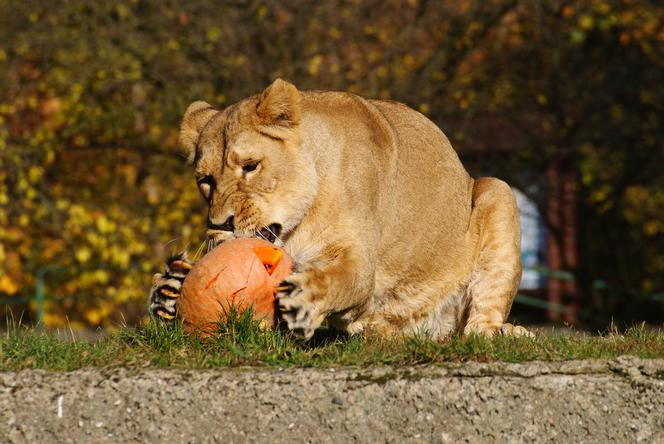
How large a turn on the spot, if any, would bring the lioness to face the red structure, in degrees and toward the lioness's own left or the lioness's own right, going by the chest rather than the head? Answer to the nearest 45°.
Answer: approximately 135° to the lioness's own right

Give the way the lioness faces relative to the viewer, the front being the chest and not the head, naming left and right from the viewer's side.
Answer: facing the viewer and to the left of the viewer
